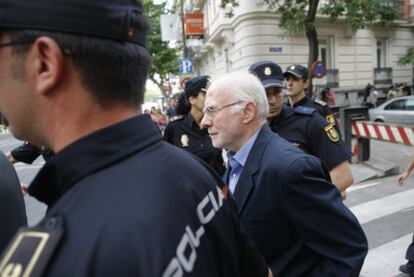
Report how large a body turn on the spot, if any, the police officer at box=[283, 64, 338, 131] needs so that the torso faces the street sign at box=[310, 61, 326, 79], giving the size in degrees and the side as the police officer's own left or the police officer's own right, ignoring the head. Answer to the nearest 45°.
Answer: approximately 135° to the police officer's own right

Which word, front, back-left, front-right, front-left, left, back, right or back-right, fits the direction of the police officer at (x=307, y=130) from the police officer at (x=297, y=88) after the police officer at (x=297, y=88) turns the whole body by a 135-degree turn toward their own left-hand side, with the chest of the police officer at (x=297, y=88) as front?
right

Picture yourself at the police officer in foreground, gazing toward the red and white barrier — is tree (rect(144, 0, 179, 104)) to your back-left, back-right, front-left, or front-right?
front-left

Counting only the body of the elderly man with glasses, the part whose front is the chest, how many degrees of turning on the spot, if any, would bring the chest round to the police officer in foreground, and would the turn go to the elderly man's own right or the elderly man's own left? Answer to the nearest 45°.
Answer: approximately 45° to the elderly man's own left

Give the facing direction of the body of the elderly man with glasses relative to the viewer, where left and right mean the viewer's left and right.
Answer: facing to the left of the viewer

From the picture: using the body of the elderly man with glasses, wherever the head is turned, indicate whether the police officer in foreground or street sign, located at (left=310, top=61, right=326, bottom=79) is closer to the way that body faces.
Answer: the police officer in foreground

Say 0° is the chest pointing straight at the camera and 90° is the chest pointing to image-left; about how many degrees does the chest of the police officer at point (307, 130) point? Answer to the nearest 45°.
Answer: approximately 45°

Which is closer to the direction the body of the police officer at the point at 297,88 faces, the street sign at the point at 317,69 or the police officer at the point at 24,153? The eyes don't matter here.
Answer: the police officer

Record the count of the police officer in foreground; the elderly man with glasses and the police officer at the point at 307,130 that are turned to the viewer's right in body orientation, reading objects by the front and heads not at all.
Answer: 0

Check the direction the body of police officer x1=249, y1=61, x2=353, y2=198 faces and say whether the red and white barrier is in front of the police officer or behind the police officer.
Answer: behind

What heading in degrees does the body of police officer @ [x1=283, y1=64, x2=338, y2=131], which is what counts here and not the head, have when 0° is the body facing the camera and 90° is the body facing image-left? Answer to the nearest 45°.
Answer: approximately 45°
